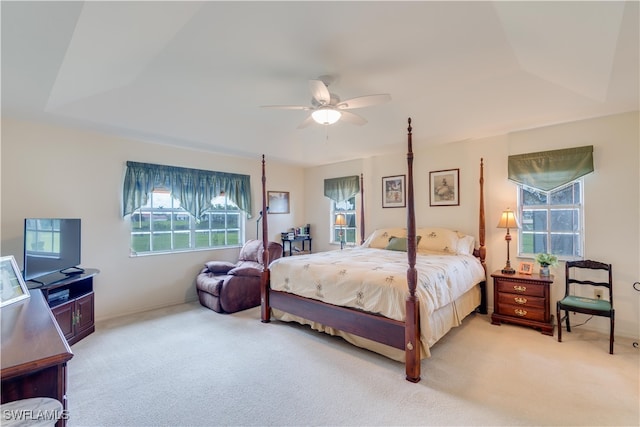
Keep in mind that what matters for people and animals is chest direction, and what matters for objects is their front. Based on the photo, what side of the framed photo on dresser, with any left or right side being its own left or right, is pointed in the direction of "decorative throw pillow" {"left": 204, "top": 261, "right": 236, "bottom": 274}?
left

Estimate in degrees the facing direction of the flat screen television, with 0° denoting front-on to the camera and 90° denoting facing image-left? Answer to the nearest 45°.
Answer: approximately 315°

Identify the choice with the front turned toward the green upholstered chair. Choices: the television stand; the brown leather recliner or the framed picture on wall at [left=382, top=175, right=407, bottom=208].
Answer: the television stand

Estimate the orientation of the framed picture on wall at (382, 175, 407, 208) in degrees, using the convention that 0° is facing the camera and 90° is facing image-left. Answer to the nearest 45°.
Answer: approximately 45°

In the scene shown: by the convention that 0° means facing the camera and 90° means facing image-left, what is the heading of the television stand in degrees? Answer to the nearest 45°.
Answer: approximately 315°

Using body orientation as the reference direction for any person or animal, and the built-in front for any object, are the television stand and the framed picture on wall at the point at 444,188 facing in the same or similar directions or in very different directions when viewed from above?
very different directions

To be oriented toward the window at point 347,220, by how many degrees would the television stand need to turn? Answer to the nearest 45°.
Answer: approximately 45° to its left

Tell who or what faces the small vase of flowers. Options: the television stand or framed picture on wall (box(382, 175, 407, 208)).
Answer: the television stand

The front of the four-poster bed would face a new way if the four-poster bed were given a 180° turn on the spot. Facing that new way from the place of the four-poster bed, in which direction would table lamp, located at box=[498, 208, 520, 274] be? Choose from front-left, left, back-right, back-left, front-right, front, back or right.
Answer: front

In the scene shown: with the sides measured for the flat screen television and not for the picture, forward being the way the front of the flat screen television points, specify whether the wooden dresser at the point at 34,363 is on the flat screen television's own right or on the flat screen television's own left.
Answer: on the flat screen television's own right

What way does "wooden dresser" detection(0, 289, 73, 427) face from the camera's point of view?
to the viewer's right

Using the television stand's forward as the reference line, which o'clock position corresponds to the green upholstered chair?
The green upholstered chair is roughly at 12 o'clock from the television stand.

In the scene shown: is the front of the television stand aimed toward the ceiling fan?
yes

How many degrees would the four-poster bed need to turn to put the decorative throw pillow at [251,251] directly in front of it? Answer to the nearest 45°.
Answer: approximately 90° to its right
